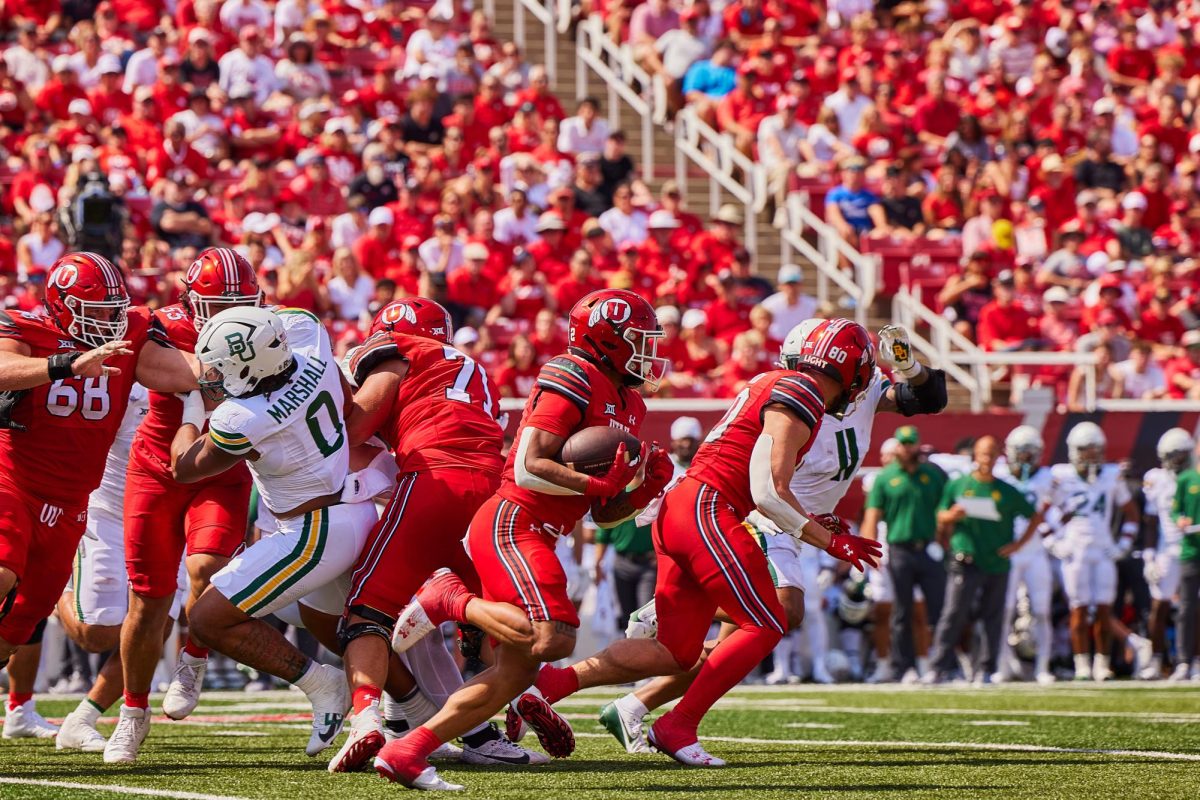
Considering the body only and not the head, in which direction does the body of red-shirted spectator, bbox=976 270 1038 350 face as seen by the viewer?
toward the camera

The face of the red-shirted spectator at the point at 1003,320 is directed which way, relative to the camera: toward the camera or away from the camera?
toward the camera
